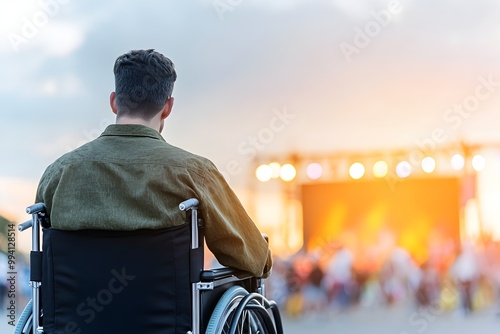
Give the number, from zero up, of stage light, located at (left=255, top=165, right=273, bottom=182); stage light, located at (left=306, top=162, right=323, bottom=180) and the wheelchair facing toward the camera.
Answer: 2

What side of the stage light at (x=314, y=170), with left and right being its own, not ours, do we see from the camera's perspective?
front

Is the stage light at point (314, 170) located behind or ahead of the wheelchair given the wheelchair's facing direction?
ahead

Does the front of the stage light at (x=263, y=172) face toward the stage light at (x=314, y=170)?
no

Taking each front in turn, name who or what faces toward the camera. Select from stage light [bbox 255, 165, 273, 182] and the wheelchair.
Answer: the stage light

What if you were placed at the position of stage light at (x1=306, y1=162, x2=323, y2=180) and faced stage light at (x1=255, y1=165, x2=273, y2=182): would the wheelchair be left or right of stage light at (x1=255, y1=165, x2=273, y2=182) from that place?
left

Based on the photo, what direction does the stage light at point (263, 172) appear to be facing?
toward the camera

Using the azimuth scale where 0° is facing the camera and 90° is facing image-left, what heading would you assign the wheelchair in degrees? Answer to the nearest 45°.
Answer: approximately 225°

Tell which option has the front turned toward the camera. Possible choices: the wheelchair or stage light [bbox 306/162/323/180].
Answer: the stage light

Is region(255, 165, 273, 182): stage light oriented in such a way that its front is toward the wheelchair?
yes

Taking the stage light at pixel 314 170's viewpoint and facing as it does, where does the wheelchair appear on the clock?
The wheelchair is roughly at 12 o'clock from the stage light.

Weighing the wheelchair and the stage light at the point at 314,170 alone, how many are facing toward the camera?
1

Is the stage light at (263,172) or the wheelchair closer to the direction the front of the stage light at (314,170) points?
the wheelchair

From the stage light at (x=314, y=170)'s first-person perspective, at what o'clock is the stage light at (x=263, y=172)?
the stage light at (x=263, y=172) is roughly at 2 o'clock from the stage light at (x=314, y=170).
